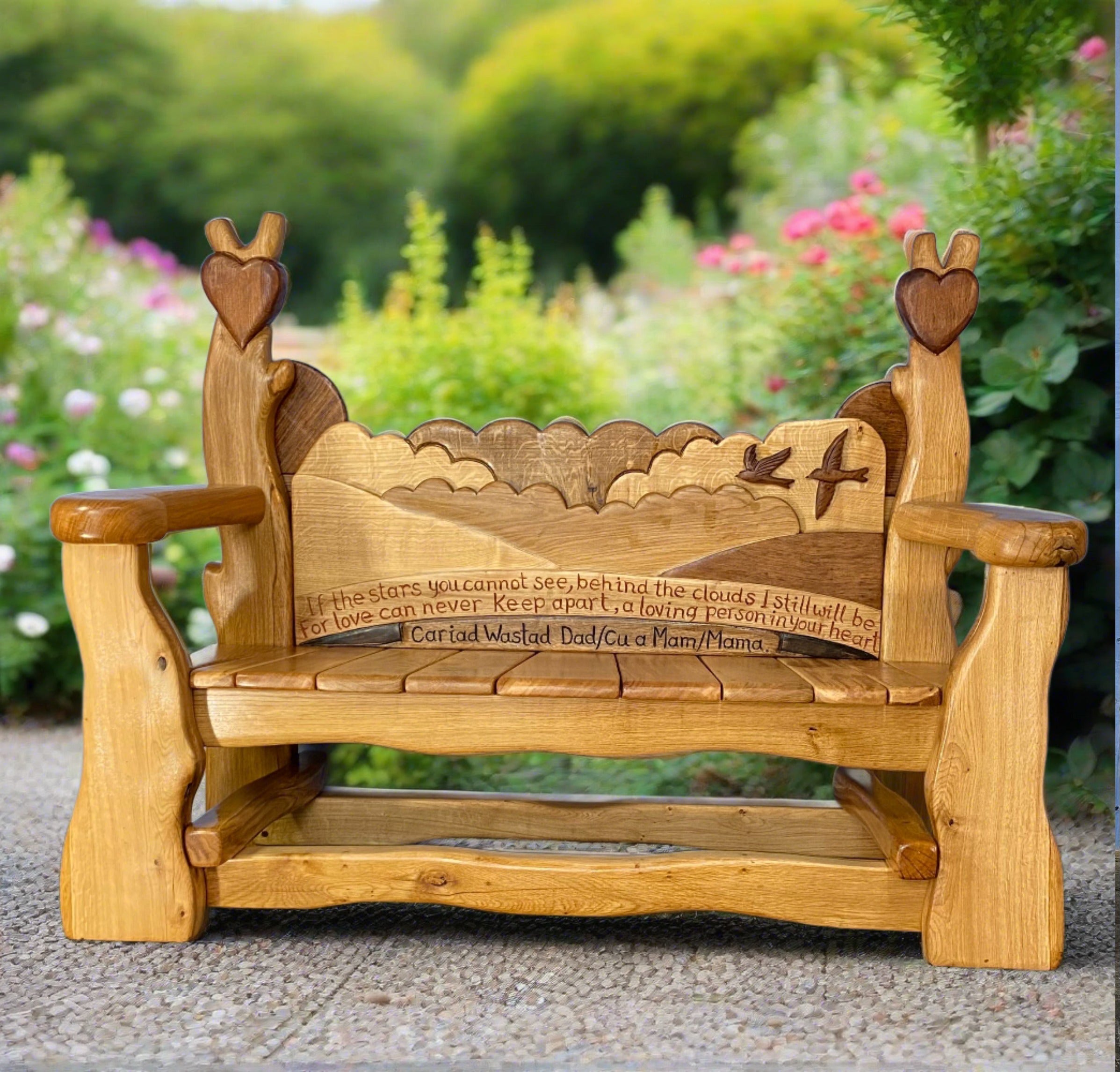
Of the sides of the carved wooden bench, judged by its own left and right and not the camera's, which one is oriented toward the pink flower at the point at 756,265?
back

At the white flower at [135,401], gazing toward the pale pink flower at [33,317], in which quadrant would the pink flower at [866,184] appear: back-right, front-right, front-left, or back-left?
back-right

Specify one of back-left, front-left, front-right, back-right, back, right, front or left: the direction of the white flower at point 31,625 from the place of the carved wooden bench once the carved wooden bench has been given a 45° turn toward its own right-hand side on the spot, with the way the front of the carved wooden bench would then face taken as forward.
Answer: right

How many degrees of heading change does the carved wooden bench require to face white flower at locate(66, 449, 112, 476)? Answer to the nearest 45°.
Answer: approximately 135° to its right

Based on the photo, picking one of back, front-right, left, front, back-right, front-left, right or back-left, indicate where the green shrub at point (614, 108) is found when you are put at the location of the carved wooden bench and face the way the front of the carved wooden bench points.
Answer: back

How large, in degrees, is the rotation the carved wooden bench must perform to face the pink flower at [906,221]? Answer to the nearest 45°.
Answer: approximately 135° to its left

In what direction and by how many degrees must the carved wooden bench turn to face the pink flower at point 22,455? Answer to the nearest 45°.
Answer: approximately 135° to its right

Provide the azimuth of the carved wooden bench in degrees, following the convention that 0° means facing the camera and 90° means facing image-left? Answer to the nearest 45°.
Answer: approximately 0°

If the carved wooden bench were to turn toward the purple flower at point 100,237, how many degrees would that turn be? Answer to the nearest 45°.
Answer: approximately 135° to its right

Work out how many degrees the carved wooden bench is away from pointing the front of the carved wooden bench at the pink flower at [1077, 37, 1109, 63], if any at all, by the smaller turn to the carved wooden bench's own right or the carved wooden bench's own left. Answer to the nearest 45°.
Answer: approximately 135° to the carved wooden bench's own left

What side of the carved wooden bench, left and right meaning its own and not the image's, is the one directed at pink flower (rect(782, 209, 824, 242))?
back
